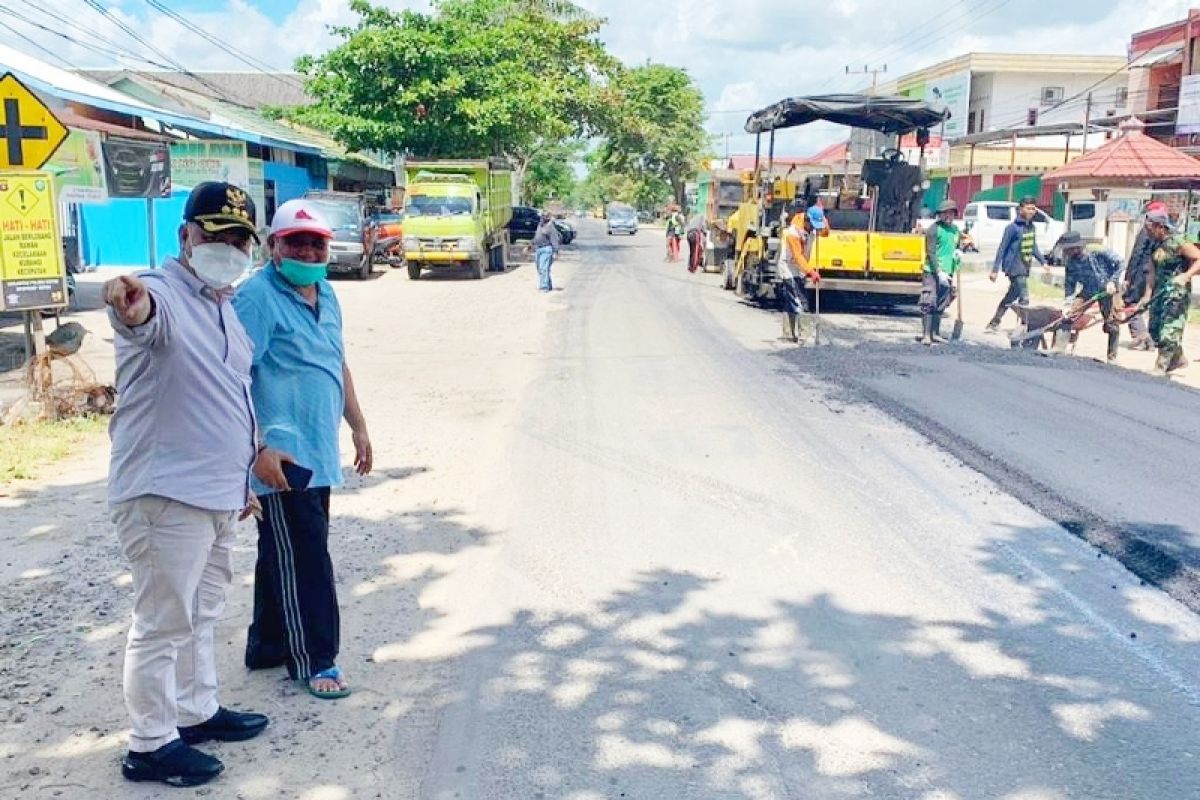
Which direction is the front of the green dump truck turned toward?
toward the camera

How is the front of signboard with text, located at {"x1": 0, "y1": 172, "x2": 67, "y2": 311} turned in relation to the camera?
facing the viewer

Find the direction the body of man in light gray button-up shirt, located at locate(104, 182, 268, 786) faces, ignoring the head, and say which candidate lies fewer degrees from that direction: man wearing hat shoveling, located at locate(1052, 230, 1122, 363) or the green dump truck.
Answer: the man wearing hat shoveling

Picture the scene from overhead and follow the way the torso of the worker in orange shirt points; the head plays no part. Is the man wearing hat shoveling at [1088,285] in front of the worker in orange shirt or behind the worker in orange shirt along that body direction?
in front

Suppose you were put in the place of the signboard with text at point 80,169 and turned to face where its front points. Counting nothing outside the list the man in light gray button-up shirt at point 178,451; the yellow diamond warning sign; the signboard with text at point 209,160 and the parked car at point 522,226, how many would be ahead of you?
2

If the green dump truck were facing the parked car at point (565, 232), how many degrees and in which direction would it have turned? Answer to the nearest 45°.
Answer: approximately 180°

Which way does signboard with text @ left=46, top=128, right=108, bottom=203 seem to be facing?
toward the camera
